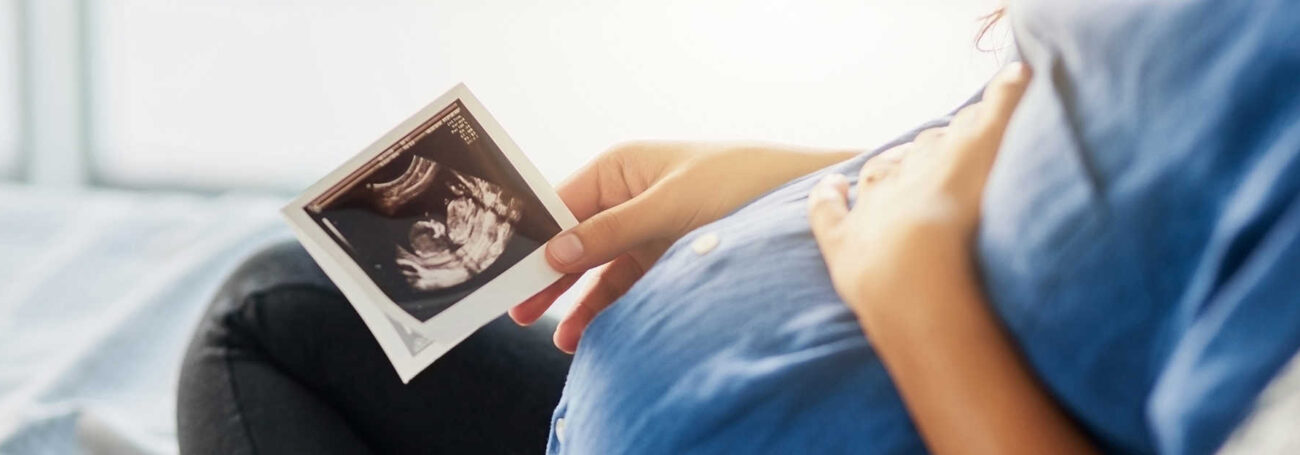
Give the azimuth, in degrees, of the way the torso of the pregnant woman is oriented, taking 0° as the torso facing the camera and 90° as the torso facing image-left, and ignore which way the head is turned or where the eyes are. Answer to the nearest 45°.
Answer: approximately 90°
